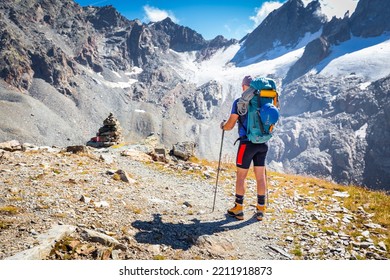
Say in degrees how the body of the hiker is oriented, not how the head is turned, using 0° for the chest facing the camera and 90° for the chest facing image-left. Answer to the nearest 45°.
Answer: approximately 135°

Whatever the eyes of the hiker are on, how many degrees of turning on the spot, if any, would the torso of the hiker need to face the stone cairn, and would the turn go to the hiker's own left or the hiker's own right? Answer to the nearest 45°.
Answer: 0° — they already face it
